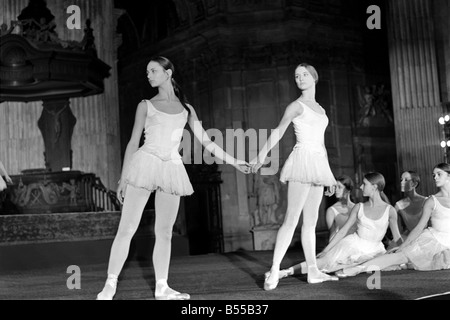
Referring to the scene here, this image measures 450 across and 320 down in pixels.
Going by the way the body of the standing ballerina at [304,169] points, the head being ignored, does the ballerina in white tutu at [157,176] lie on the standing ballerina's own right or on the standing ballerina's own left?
on the standing ballerina's own right

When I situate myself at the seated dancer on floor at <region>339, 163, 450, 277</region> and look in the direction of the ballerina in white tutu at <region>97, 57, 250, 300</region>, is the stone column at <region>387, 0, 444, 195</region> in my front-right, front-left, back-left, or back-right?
back-right

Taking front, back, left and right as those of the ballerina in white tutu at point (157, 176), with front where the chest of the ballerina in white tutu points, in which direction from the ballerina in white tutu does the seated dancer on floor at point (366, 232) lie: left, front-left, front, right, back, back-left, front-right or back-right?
back-left

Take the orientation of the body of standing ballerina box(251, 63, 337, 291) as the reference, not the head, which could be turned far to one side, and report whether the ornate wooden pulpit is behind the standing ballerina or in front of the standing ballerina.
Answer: behind

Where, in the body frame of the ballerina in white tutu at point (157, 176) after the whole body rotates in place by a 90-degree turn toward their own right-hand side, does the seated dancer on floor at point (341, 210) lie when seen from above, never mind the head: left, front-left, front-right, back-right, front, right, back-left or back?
back-right

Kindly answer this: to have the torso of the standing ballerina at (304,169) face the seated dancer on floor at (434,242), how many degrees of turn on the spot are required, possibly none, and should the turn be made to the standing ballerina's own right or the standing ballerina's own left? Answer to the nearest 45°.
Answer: approximately 90° to the standing ballerina's own left

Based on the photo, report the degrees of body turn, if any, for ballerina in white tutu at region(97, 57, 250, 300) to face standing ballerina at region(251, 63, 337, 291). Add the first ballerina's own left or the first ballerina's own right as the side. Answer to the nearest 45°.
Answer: approximately 135° to the first ballerina's own left

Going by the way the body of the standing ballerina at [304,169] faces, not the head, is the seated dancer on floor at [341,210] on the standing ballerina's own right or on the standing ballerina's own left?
on the standing ballerina's own left

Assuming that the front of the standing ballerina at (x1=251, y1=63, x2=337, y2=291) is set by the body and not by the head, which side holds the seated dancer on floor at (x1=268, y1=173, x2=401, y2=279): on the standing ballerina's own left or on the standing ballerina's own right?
on the standing ballerina's own left

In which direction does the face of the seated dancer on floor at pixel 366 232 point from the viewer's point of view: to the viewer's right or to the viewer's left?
to the viewer's left

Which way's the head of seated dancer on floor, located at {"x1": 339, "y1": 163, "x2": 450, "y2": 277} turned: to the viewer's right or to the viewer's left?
to the viewer's left

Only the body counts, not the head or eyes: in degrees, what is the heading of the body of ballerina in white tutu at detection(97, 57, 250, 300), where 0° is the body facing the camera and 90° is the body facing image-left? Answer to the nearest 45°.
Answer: approximately 0°

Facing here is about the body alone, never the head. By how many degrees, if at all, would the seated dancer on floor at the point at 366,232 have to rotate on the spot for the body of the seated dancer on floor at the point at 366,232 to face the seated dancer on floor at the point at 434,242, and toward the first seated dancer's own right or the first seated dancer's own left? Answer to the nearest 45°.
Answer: approximately 135° to the first seated dancer's own left

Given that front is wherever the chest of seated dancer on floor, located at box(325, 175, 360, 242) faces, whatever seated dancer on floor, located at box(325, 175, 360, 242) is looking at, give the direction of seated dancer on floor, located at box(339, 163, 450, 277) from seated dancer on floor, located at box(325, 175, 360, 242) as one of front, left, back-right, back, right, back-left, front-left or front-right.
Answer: left

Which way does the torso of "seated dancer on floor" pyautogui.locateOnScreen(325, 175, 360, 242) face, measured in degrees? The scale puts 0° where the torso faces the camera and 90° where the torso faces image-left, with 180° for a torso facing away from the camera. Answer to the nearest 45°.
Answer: approximately 45°

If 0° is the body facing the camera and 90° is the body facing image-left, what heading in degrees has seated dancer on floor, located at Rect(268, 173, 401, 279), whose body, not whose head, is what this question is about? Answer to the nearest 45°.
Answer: approximately 45°
